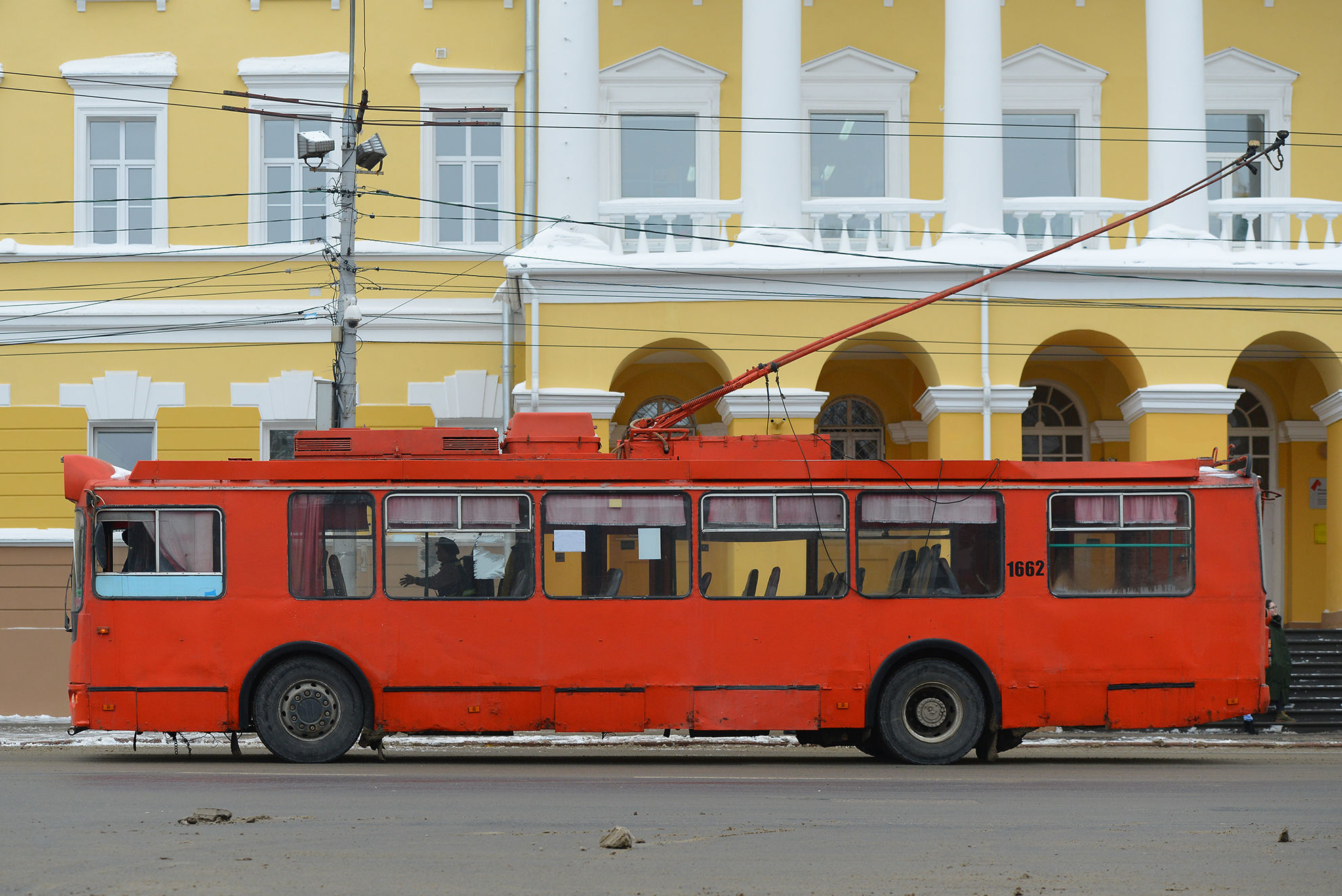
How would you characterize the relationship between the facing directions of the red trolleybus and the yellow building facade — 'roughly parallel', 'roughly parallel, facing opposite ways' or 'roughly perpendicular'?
roughly perpendicular

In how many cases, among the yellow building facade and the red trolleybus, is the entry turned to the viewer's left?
1

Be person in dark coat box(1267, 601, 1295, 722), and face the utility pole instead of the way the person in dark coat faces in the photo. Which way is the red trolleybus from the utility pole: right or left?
left

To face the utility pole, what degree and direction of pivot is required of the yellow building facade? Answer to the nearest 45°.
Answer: approximately 45° to its right

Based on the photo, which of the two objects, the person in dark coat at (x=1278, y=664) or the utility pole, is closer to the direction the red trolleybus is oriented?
the utility pole

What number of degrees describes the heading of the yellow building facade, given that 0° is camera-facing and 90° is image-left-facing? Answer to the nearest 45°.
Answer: approximately 0°

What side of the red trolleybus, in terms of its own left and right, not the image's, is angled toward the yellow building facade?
right

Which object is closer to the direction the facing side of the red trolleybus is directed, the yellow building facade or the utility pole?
the utility pole

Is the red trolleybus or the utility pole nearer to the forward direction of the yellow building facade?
the red trolleybus

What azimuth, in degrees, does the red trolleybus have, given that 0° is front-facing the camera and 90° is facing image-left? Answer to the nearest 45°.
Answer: approximately 90°
